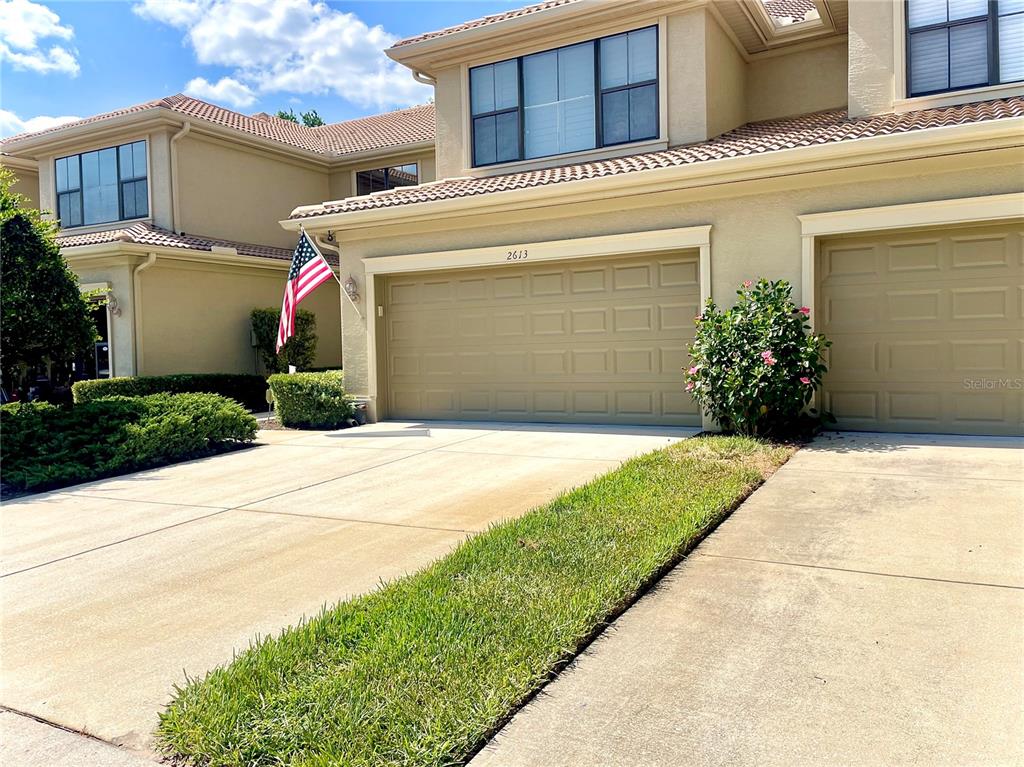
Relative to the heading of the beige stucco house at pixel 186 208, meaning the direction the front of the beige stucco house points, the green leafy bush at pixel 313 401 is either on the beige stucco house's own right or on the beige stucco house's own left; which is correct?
on the beige stucco house's own left

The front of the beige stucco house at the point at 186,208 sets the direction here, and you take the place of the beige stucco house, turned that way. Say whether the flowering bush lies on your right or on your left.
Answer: on your left

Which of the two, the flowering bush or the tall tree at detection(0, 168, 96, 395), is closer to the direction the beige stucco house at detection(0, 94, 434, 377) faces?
the tall tree

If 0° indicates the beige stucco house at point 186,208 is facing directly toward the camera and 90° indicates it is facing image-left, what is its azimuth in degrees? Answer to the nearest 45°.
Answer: approximately 45°

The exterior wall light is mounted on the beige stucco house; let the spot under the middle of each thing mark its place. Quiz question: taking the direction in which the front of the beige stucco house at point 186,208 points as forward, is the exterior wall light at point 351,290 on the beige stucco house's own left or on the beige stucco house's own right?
on the beige stucco house's own left

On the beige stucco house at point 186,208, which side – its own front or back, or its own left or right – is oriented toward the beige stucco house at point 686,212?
left

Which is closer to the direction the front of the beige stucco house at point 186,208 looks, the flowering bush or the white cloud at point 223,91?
the flowering bush

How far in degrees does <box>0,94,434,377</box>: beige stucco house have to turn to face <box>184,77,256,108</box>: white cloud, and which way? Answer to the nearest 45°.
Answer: approximately 135° to its right

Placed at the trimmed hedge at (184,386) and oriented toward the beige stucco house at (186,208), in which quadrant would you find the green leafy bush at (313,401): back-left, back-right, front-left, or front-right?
back-right
